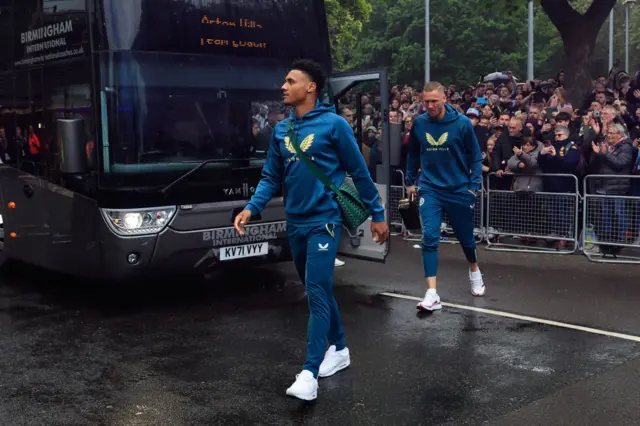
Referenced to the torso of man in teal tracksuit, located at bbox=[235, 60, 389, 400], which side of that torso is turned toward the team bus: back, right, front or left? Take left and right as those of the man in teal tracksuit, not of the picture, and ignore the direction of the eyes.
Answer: right

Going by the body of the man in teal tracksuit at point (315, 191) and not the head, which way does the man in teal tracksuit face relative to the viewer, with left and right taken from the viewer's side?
facing the viewer and to the left of the viewer

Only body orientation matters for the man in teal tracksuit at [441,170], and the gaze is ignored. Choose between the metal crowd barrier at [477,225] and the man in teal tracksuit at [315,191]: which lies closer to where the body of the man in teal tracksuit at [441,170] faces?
the man in teal tracksuit

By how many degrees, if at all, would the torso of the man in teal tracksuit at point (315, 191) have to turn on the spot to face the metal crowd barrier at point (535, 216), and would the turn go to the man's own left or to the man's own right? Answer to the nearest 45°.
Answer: approximately 180°

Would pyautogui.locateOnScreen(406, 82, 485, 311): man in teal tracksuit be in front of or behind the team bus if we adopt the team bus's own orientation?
in front

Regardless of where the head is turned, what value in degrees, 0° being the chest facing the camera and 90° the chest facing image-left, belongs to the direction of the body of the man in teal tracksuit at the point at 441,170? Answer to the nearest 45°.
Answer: approximately 45°

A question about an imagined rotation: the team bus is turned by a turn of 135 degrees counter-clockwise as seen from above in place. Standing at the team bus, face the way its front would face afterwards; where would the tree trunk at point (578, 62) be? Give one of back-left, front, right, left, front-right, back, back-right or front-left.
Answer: front-right

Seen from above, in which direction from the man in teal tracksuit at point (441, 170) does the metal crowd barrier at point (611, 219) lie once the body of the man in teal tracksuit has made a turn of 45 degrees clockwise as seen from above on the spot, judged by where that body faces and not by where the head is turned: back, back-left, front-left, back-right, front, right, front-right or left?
back-right

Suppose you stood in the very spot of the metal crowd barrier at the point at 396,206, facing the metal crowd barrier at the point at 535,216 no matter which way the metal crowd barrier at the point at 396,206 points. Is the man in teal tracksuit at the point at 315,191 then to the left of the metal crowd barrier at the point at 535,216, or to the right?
right

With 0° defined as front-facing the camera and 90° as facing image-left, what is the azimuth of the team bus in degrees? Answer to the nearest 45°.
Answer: approximately 315°

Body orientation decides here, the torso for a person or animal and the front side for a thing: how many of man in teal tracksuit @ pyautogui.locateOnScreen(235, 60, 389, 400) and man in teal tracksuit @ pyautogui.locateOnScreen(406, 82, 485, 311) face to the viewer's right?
0

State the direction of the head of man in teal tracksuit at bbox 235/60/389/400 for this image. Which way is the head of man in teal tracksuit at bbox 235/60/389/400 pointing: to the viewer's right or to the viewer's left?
to the viewer's left

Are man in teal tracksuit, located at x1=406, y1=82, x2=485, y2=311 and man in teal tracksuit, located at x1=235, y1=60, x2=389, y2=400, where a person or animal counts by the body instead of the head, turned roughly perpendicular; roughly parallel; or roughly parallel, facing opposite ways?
roughly parallel
